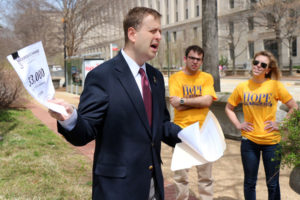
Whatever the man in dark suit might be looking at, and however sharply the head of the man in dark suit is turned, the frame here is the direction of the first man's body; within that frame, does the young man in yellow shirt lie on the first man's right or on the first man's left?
on the first man's left

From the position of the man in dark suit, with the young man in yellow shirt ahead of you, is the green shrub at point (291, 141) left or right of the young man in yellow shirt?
right

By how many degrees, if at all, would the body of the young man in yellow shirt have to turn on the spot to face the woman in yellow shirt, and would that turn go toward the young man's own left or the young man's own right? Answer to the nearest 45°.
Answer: approximately 45° to the young man's own left

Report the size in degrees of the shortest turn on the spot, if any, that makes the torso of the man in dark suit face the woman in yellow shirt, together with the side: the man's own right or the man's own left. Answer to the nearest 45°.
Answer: approximately 90° to the man's own left

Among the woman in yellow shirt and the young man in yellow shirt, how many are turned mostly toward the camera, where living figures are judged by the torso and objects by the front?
2

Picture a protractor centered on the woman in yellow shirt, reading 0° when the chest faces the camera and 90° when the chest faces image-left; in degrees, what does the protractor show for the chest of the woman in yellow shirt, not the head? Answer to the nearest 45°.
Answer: approximately 0°

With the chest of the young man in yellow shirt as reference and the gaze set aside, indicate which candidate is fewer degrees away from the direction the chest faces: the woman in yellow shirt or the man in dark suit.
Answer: the man in dark suit
